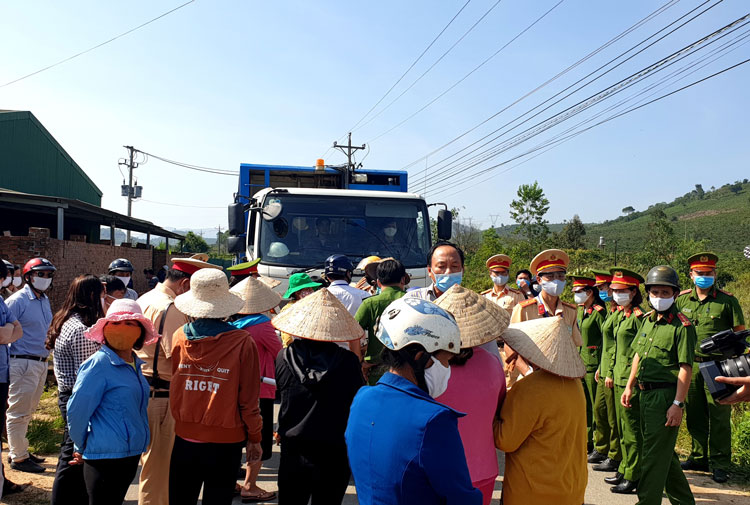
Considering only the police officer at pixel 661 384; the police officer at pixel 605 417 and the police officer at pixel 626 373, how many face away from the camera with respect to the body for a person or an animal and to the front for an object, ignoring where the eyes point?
0

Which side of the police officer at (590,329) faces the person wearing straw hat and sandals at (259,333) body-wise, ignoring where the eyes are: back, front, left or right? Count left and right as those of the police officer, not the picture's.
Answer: front

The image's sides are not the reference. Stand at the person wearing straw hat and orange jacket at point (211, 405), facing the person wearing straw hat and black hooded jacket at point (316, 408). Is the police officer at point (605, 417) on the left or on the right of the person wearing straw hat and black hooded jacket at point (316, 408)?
left

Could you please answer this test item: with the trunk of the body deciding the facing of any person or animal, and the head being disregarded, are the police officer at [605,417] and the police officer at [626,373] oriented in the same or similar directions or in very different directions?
same or similar directions

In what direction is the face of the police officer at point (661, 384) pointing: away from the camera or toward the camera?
toward the camera

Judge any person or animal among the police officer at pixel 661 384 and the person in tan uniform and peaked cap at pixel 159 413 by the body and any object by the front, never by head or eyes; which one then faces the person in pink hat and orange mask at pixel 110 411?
the police officer

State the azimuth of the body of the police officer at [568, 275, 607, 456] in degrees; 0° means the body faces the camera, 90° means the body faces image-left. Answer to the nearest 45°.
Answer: approximately 45°

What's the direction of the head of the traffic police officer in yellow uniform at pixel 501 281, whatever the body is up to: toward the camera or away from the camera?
toward the camera

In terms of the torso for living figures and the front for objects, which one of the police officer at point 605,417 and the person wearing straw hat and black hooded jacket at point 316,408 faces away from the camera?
the person wearing straw hat and black hooded jacket

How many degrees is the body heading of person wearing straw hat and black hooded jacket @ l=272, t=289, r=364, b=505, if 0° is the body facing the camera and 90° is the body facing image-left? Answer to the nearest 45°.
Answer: approximately 180°

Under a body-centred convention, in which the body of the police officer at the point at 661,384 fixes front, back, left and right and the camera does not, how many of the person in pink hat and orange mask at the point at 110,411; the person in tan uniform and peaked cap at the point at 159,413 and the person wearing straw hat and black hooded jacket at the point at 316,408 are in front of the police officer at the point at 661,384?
3

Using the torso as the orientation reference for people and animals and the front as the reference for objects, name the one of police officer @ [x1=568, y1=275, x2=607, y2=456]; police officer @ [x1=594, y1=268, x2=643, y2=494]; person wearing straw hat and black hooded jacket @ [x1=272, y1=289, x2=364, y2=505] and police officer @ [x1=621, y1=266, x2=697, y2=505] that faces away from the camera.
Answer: the person wearing straw hat and black hooded jacket

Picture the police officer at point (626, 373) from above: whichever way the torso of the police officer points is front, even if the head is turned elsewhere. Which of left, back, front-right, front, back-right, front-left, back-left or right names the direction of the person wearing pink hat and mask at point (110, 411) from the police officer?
front

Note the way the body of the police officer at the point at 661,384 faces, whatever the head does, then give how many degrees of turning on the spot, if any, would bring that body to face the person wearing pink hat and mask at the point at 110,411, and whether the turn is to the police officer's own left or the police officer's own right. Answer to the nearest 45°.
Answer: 0° — they already face them

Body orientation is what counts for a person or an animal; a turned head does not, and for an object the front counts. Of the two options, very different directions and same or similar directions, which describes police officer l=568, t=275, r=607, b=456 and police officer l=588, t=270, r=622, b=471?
same or similar directions

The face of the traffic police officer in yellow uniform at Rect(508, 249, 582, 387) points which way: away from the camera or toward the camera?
toward the camera

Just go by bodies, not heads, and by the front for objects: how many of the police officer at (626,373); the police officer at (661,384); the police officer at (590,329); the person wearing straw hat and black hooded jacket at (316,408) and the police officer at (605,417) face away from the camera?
1
